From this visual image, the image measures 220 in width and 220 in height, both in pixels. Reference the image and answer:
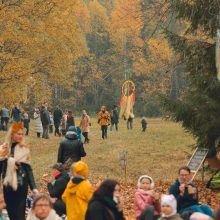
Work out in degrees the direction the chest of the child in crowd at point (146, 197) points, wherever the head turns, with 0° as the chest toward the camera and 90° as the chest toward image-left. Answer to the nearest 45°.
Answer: approximately 0°

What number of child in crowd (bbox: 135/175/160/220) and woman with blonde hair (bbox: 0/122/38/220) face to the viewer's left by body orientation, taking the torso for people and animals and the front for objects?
0

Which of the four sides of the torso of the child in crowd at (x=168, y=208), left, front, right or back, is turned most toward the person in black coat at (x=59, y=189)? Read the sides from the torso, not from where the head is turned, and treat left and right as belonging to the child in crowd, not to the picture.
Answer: right

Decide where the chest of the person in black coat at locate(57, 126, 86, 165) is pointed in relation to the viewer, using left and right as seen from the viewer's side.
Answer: facing away from the viewer

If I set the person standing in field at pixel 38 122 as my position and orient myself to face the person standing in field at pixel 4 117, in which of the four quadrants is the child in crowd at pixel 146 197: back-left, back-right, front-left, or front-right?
back-left

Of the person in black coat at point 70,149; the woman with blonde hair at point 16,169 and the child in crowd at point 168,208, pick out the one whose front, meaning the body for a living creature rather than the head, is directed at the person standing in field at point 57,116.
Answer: the person in black coat

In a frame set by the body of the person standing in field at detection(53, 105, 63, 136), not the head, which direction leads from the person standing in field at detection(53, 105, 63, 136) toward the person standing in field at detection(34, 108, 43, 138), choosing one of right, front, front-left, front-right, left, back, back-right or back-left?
left

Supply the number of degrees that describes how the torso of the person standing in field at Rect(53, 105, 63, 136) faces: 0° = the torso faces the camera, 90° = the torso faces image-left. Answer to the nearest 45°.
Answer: approximately 180°
